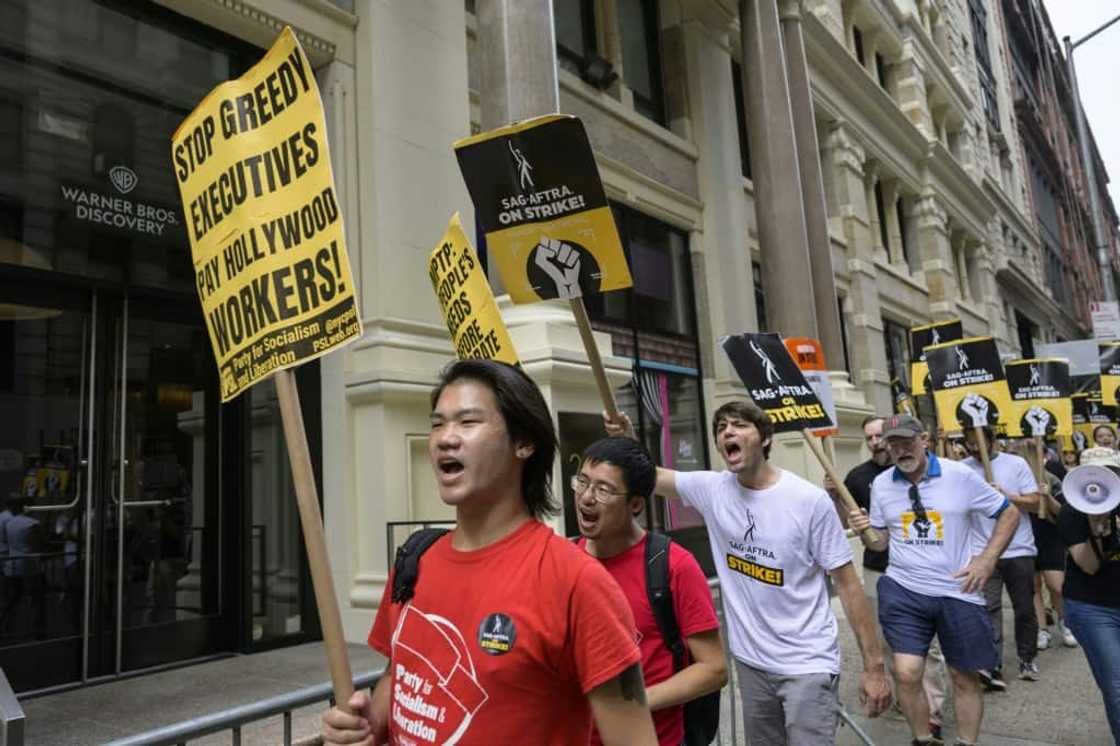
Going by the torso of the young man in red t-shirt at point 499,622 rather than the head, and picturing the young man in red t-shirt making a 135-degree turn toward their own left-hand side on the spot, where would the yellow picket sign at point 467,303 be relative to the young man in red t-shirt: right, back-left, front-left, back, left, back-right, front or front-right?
left

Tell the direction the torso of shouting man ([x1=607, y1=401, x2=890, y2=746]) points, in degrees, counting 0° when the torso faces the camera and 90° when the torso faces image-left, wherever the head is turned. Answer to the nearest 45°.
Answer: approximately 45°

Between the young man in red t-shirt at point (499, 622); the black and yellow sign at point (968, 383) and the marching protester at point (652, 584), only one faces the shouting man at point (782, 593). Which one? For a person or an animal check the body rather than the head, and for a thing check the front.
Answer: the black and yellow sign

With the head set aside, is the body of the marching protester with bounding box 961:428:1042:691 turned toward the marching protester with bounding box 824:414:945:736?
yes

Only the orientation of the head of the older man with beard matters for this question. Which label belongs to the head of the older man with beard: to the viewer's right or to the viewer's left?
to the viewer's left

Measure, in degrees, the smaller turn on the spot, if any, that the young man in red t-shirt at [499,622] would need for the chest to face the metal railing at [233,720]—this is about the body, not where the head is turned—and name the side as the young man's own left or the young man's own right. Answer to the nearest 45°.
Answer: approximately 90° to the young man's own right

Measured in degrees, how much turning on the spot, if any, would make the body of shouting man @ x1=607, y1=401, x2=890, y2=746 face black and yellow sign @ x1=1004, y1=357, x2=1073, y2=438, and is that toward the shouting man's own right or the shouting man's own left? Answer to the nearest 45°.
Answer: approximately 180°

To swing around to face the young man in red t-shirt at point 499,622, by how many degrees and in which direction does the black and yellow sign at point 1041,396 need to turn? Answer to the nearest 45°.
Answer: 0° — it already faces them

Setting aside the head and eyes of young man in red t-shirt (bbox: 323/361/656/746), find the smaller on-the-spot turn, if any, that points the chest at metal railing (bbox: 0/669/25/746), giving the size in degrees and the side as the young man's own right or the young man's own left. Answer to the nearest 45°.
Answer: approximately 90° to the young man's own right

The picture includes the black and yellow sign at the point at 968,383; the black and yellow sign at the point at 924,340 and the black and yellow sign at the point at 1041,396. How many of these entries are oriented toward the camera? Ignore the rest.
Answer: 3

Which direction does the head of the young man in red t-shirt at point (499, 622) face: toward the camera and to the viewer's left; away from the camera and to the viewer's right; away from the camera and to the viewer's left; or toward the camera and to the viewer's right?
toward the camera and to the viewer's left
